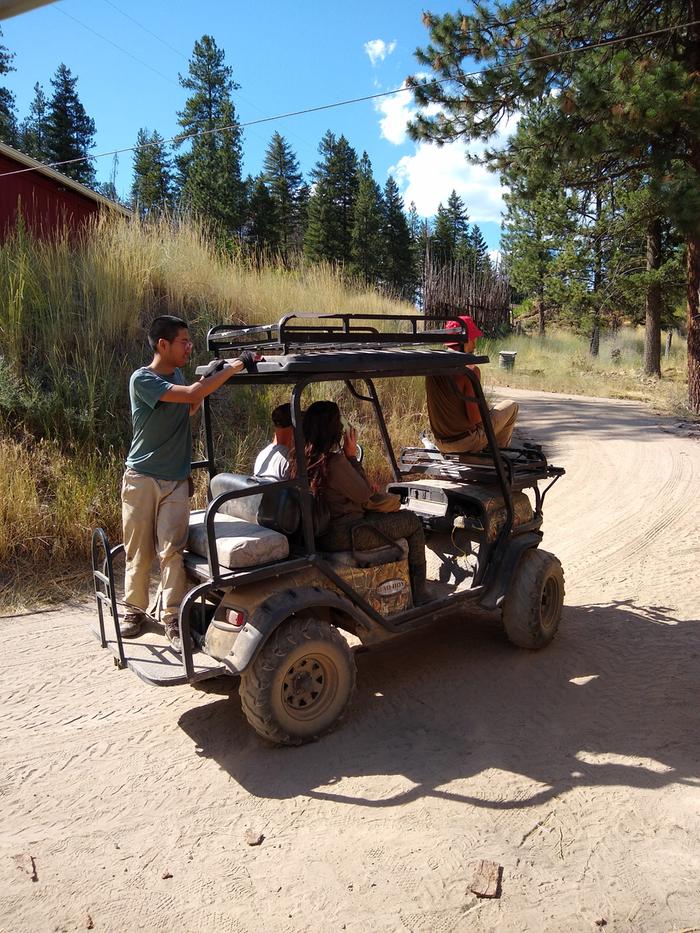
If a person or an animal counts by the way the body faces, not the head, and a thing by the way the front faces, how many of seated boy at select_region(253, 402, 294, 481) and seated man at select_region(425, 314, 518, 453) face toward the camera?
0

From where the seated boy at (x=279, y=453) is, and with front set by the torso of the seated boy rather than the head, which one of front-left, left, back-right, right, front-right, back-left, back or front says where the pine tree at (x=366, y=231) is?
front-left

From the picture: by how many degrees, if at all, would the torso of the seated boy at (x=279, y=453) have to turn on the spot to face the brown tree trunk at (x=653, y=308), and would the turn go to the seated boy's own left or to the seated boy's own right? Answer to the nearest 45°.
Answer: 0° — they already face it

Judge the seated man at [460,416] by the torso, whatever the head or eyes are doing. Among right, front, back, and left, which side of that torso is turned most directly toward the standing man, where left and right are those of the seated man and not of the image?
back

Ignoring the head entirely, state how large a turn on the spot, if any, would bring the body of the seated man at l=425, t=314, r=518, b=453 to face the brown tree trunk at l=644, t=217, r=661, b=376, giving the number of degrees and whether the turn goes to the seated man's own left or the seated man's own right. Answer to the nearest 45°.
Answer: approximately 45° to the seated man's own left

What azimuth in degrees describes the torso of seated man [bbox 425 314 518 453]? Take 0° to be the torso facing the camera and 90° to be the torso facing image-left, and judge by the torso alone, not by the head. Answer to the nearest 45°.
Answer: approximately 225°

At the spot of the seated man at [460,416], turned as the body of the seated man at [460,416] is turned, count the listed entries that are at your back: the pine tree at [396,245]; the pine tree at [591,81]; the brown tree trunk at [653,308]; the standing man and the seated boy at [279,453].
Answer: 2

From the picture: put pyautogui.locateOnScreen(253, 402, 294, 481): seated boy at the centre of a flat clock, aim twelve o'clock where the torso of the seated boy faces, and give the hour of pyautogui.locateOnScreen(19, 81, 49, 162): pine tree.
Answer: The pine tree is roughly at 10 o'clock from the seated boy.

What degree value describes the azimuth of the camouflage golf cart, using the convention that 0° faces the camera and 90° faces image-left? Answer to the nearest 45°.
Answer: approximately 225°
